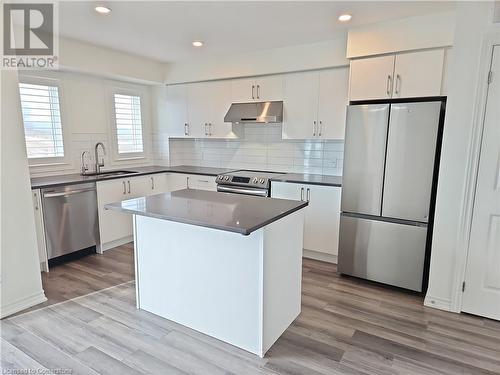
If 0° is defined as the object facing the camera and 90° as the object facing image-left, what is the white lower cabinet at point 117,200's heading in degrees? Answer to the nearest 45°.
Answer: approximately 315°

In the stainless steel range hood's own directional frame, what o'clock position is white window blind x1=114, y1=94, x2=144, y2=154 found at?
The white window blind is roughly at 2 o'clock from the stainless steel range hood.

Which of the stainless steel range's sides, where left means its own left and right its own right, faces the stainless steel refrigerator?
left

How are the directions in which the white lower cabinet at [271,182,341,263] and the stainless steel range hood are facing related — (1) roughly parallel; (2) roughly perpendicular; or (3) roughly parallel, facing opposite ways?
roughly parallel

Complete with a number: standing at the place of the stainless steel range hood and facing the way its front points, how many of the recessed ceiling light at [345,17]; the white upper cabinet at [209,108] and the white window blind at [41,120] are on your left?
1

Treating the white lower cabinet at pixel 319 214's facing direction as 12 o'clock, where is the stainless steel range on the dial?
The stainless steel range is roughly at 2 o'clock from the white lower cabinet.

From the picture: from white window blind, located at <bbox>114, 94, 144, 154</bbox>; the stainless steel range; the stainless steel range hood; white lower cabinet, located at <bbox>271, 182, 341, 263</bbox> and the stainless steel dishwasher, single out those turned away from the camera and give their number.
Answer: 0

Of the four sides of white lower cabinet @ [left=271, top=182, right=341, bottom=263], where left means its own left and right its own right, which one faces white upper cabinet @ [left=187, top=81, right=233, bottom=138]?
right

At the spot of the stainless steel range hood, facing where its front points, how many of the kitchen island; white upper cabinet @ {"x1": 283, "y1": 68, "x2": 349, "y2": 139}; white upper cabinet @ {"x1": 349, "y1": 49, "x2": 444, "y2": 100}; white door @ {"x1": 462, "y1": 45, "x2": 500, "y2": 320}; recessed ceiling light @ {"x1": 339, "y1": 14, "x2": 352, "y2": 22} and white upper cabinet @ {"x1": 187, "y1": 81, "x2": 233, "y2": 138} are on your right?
1

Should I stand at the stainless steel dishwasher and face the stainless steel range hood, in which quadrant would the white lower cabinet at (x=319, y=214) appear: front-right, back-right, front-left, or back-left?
front-right

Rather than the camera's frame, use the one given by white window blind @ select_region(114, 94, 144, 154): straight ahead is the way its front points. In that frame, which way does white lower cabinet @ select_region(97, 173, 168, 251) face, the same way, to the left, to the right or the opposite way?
the same way

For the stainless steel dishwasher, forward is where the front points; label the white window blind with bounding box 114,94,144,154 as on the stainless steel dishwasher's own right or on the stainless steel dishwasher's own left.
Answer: on the stainless steel dishwasher's own left

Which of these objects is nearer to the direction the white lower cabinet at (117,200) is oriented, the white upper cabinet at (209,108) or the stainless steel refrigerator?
the stainless steel refrigerator
